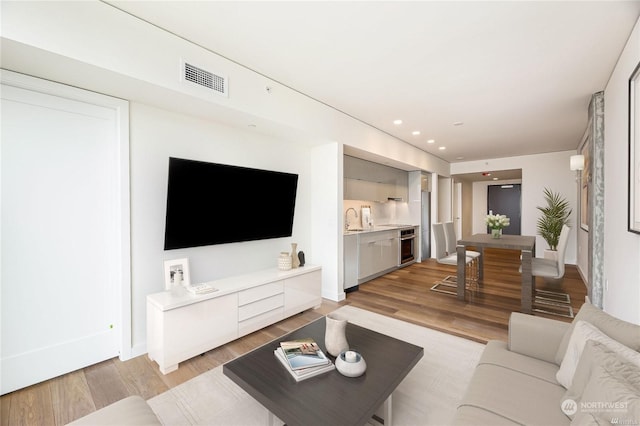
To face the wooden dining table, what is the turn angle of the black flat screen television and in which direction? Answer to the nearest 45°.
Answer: approximately 45° to its left

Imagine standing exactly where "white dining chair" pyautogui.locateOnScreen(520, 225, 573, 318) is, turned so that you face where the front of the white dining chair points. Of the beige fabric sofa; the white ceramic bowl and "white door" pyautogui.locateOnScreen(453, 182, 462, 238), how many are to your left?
2

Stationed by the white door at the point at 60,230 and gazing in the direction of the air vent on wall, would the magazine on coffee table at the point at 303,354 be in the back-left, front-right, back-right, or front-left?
front-right

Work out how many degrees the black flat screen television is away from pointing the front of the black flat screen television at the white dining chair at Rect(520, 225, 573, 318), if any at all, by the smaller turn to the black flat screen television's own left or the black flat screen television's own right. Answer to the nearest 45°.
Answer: approximately 45° to the black flat screen television's own left

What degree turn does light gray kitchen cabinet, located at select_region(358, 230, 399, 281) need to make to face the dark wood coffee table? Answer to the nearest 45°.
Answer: approximately 45° to its right

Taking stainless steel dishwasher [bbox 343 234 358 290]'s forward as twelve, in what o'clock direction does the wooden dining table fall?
The wooden dining table is roughly at 11 o'clock from the stainless steel dishwasher.

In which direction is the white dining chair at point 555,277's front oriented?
to the viewer's left

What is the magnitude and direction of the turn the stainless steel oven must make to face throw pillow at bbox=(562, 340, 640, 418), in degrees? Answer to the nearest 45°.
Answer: approximately 45° to its right

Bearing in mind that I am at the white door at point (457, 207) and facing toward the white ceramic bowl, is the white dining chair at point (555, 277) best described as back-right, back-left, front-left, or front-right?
front-left

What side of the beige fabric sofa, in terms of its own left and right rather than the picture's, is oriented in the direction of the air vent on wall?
front

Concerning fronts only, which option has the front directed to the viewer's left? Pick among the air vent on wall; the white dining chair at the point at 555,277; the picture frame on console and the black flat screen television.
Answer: the white dining chair

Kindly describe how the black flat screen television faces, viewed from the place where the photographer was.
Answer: facing the viewer and to the right of the viewer

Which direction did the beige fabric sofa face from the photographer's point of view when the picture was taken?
facing to the left of the viewer

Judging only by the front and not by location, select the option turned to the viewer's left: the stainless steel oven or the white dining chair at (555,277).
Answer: the white dining chair
